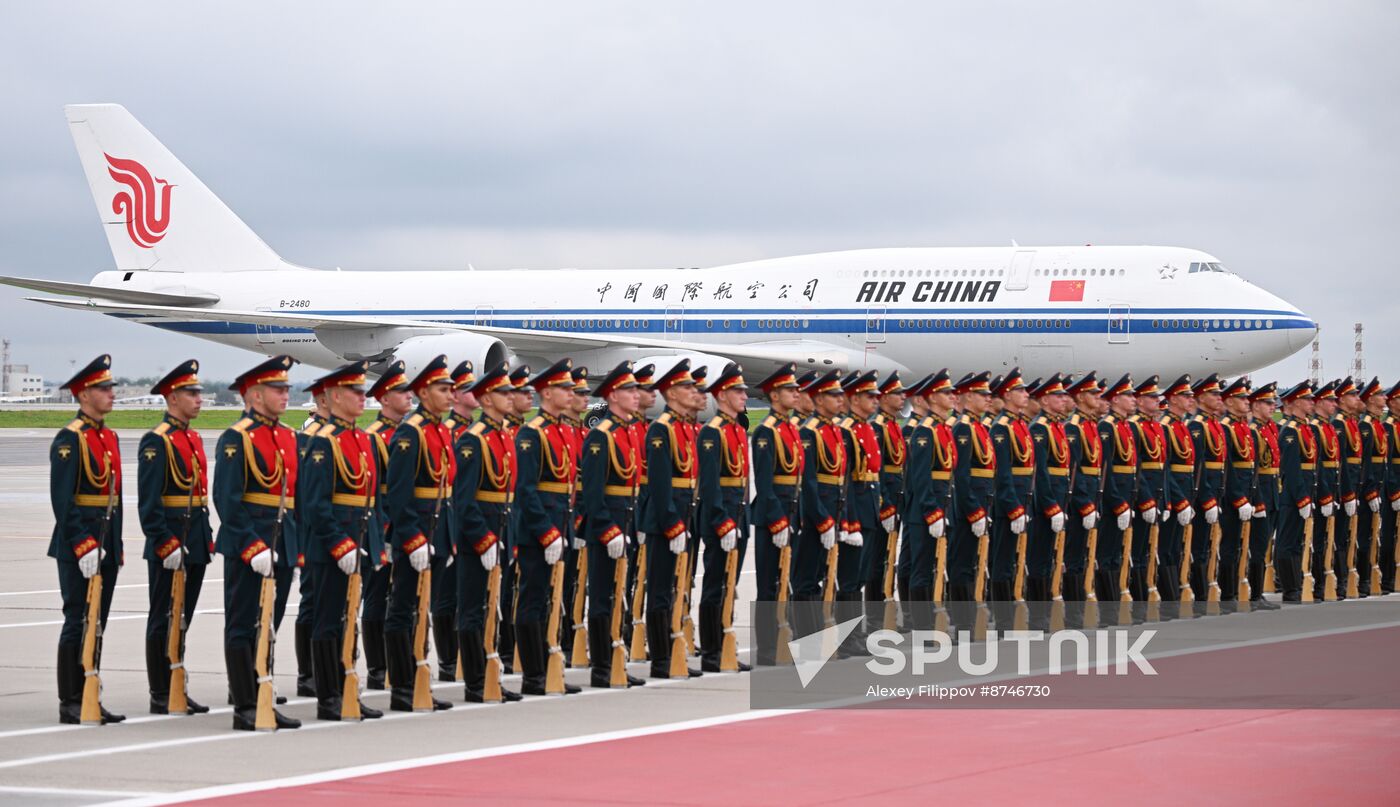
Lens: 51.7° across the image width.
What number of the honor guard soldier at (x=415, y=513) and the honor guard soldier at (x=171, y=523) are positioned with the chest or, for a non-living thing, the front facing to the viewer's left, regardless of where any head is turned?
0

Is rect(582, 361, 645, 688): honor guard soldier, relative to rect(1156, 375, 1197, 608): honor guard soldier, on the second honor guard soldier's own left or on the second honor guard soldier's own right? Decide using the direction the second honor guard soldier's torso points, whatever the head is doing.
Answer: on the second honor guard soldier's own right

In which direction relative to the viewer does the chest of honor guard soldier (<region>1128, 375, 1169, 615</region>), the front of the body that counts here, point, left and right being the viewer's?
facing the viewer and to the right of the viewer

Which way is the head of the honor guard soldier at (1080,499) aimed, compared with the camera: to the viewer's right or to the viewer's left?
to the viewer's right

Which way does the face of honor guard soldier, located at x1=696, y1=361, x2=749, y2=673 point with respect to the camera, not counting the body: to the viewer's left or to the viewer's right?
to the viewer's right

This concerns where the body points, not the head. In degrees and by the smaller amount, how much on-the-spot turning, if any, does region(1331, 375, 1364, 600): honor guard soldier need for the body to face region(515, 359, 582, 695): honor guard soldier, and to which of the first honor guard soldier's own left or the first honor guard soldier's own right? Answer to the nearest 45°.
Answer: approximately 90° to the first honor guard soldier's own right

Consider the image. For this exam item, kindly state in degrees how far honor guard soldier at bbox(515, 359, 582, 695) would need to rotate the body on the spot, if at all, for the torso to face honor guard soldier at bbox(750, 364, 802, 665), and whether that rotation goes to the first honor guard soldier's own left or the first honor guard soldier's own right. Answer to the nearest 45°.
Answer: approximately 90° to the first honor guard soldier's own left

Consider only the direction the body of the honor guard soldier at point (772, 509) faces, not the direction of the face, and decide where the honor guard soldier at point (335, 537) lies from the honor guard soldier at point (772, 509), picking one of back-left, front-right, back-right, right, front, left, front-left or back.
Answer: right

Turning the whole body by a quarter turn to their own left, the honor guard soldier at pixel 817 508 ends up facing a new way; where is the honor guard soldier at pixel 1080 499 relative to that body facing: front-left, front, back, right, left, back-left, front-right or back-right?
front

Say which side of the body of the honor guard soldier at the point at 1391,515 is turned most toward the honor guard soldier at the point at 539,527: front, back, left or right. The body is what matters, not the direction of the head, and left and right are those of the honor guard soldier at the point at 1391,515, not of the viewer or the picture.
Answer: right

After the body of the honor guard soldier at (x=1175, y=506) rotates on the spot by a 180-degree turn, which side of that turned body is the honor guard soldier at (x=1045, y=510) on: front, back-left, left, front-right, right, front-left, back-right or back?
left

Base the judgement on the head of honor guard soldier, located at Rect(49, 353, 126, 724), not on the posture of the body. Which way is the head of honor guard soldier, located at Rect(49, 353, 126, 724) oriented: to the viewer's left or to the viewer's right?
to the viewer's right

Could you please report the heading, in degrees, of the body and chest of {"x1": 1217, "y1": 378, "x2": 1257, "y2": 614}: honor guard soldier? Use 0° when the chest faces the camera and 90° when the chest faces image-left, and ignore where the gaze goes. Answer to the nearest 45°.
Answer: approximately 315°

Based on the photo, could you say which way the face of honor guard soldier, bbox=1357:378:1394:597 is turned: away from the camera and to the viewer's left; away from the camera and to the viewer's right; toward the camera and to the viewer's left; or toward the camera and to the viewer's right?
toward the camera and to the viewer's right

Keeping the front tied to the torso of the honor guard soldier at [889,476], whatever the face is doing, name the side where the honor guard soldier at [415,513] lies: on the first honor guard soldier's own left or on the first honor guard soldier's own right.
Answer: on the first honor guard soldier's own right

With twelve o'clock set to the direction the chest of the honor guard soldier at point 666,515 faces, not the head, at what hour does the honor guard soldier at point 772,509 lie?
the honor guard soldier at point 772,509 is roughly at 9 o'clock from the honor guard soldier at point 666,515.
